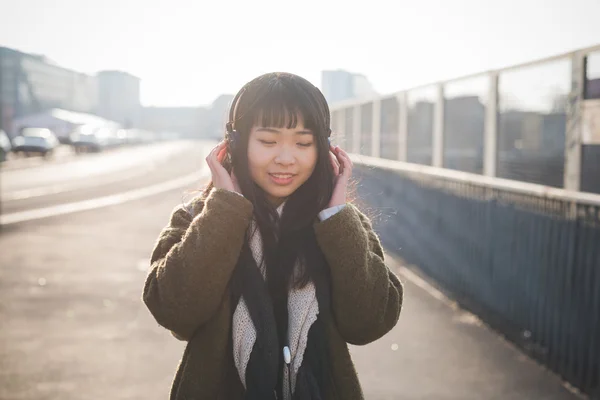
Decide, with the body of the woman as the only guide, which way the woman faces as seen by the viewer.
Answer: toward the camera

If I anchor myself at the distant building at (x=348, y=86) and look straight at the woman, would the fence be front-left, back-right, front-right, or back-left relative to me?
front-left

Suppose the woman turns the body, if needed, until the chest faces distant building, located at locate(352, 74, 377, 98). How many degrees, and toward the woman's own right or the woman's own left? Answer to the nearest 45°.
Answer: approximately 180°

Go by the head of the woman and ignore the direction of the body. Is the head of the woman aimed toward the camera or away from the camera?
toward the camera

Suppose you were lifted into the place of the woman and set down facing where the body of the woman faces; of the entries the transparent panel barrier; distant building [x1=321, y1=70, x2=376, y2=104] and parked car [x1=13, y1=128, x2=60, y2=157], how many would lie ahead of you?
0

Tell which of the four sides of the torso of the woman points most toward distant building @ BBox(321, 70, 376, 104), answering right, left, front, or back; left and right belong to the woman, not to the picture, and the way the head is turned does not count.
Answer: back

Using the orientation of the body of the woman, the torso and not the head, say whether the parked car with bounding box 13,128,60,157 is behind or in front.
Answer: behind

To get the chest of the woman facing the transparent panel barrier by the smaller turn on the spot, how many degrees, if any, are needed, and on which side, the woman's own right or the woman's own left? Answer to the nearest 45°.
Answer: approximately 135° to the woman's own left

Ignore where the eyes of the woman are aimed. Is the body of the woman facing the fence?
no

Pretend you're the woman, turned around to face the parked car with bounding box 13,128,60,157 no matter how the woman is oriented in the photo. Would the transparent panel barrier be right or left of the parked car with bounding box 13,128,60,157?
right
